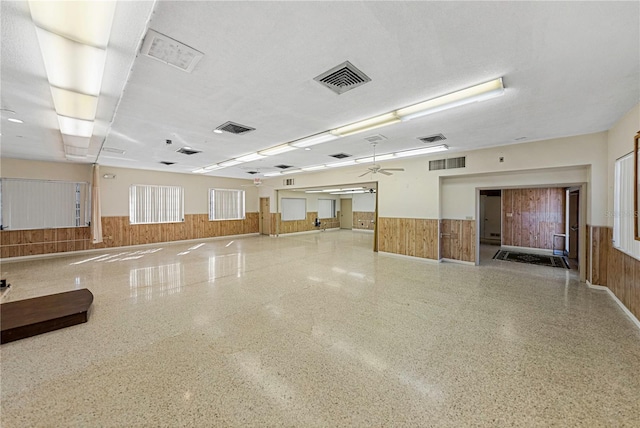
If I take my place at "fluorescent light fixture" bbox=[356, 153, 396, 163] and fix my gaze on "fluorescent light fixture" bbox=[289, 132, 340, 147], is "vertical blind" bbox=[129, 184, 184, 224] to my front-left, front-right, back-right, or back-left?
front-right

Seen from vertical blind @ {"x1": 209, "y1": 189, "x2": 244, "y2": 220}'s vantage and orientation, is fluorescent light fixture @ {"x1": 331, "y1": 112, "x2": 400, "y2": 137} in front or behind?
in front

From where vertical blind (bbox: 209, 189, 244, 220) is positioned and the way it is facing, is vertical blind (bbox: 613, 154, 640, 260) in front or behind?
in front

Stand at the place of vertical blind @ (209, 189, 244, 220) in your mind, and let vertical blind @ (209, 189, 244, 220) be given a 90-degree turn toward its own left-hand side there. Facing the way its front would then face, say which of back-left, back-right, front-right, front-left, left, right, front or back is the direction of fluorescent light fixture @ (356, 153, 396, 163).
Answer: front-right

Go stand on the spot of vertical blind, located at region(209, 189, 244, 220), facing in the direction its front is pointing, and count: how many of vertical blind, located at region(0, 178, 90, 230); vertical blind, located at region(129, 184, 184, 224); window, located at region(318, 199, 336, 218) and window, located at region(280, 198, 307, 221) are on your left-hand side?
2

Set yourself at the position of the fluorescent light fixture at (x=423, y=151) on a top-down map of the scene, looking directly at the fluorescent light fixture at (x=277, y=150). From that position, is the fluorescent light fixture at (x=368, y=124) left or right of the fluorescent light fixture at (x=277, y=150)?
left

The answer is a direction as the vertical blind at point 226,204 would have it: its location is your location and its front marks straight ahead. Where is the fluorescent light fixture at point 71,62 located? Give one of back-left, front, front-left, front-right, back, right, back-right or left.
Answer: front

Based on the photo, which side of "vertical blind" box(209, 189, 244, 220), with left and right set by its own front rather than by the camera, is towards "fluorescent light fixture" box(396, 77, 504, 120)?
front

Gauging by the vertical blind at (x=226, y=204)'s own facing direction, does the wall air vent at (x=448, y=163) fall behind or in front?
in front

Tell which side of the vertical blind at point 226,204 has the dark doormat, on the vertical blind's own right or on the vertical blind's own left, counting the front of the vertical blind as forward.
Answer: on the vertical blind's own left

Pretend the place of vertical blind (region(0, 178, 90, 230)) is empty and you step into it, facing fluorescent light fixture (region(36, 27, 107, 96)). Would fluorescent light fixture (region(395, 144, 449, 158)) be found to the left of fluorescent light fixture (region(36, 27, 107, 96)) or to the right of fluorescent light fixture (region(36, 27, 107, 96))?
left

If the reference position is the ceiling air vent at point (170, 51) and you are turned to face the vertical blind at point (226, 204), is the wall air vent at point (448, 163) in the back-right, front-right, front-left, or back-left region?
front-right

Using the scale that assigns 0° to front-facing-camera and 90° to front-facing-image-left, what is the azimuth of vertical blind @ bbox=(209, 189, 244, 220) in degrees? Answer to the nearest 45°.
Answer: approximately 0°

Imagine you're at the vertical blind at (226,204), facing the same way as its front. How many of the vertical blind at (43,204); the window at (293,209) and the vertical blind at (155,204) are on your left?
1

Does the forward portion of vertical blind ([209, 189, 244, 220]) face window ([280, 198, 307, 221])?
no
